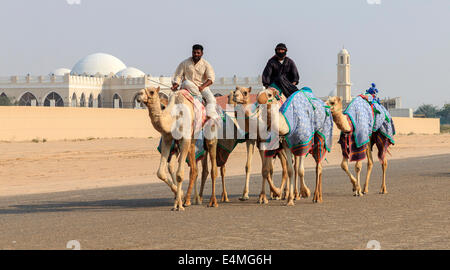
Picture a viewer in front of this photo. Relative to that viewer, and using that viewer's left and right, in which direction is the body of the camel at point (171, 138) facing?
facing the viewer and to the left of the viewer

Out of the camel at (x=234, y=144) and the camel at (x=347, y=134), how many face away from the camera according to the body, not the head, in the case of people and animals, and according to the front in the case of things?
0

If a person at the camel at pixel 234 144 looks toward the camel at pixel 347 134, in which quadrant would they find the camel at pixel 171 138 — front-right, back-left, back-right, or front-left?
back-right

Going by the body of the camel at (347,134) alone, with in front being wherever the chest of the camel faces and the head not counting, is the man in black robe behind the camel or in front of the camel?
in front

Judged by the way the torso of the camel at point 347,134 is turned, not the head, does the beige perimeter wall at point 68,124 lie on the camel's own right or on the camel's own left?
on the camel's own right

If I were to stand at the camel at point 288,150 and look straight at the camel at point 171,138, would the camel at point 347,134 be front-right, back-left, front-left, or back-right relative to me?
back-right

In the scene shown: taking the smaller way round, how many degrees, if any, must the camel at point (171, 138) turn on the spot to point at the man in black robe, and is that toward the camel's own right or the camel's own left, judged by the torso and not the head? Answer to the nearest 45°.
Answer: approximately 180°

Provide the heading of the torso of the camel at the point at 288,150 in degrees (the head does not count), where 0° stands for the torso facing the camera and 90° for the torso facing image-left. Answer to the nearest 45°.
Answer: approximately 45°
